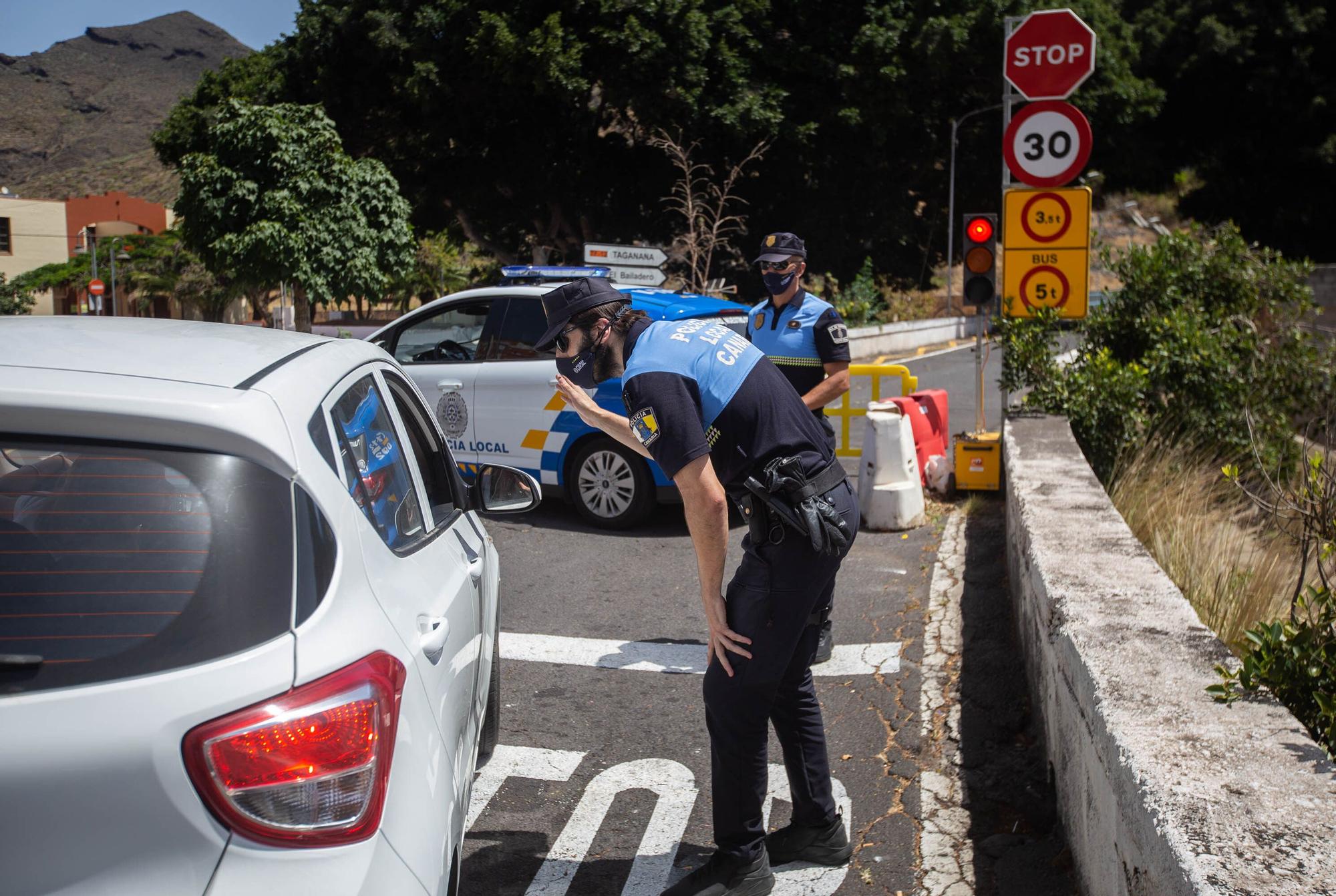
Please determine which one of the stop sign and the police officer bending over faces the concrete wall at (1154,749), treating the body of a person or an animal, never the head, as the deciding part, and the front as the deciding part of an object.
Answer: the stop sign

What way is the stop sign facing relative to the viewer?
toward the camera

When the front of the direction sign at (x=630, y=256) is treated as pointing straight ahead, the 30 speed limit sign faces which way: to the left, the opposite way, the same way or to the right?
the same way

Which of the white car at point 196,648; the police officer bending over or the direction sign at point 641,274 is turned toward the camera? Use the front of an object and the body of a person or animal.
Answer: the direction sign

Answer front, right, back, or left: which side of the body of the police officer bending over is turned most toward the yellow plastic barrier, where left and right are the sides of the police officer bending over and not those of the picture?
right

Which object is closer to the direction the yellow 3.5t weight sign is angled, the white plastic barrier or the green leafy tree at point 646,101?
the white plastic barrier

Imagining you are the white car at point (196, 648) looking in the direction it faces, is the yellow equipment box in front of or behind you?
in front

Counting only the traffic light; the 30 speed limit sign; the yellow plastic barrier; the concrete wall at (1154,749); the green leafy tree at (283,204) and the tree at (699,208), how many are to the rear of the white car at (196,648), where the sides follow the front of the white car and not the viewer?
0

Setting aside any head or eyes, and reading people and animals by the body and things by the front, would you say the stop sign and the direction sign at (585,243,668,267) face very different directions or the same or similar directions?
same or similar directions

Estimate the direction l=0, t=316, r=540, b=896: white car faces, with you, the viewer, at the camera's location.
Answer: facing away from the viewer and to the right of the viewer

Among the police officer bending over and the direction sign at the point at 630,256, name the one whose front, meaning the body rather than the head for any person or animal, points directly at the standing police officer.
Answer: the direction sign

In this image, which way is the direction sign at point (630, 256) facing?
toward the camera

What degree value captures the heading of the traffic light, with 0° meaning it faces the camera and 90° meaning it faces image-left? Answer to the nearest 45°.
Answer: approximately 0°

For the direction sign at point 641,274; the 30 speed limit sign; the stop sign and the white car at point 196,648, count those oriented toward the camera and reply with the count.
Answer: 3

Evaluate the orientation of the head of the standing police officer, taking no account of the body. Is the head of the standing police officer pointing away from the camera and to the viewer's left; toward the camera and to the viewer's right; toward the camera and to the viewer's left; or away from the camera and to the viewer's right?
toward the camera and to the viewer's left

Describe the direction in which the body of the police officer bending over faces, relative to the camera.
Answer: to the viewer's left

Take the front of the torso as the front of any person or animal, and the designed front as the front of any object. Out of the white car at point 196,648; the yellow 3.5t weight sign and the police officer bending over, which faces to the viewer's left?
the police officer bending over
